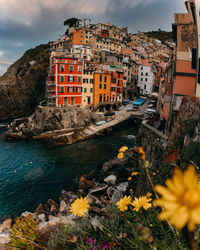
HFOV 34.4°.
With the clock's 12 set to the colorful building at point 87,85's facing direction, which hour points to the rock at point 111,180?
The rock is roughly at 12 o'clock from the colorful building.

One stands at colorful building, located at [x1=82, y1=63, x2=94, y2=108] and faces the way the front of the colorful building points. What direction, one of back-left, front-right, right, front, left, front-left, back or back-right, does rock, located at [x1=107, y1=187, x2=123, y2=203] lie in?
front

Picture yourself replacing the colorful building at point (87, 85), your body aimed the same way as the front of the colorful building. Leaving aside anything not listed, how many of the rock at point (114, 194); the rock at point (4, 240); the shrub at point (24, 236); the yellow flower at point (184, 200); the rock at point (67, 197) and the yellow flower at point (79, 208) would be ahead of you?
6

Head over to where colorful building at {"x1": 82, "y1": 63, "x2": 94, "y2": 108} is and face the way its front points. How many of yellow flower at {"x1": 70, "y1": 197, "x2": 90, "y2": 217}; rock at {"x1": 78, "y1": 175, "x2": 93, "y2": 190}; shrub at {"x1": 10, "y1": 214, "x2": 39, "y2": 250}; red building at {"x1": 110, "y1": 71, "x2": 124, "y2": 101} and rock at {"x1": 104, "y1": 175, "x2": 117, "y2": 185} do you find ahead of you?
4

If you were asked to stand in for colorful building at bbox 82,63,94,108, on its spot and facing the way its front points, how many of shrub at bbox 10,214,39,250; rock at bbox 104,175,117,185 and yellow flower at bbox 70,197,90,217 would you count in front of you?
3

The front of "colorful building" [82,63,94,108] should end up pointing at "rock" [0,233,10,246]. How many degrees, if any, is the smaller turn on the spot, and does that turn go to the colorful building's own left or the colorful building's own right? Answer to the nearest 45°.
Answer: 0° — it already faces it

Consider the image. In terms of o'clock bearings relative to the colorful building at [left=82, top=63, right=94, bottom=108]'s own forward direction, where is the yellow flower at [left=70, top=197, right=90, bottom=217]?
The yellow flower is roughly at 12 o'clock from the colorful building.

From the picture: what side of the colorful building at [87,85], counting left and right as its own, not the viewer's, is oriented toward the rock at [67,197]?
front

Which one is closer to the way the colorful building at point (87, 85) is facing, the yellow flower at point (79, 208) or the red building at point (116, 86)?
the yellow flower

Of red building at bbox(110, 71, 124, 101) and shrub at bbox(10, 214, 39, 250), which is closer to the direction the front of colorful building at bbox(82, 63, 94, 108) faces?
the shrub

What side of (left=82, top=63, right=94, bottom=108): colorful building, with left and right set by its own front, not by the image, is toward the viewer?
front

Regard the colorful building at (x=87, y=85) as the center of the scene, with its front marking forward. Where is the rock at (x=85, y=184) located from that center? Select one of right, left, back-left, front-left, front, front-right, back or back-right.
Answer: front

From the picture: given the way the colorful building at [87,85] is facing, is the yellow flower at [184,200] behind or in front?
in front

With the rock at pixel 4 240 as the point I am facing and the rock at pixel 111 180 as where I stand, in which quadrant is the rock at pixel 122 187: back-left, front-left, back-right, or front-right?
front-left
